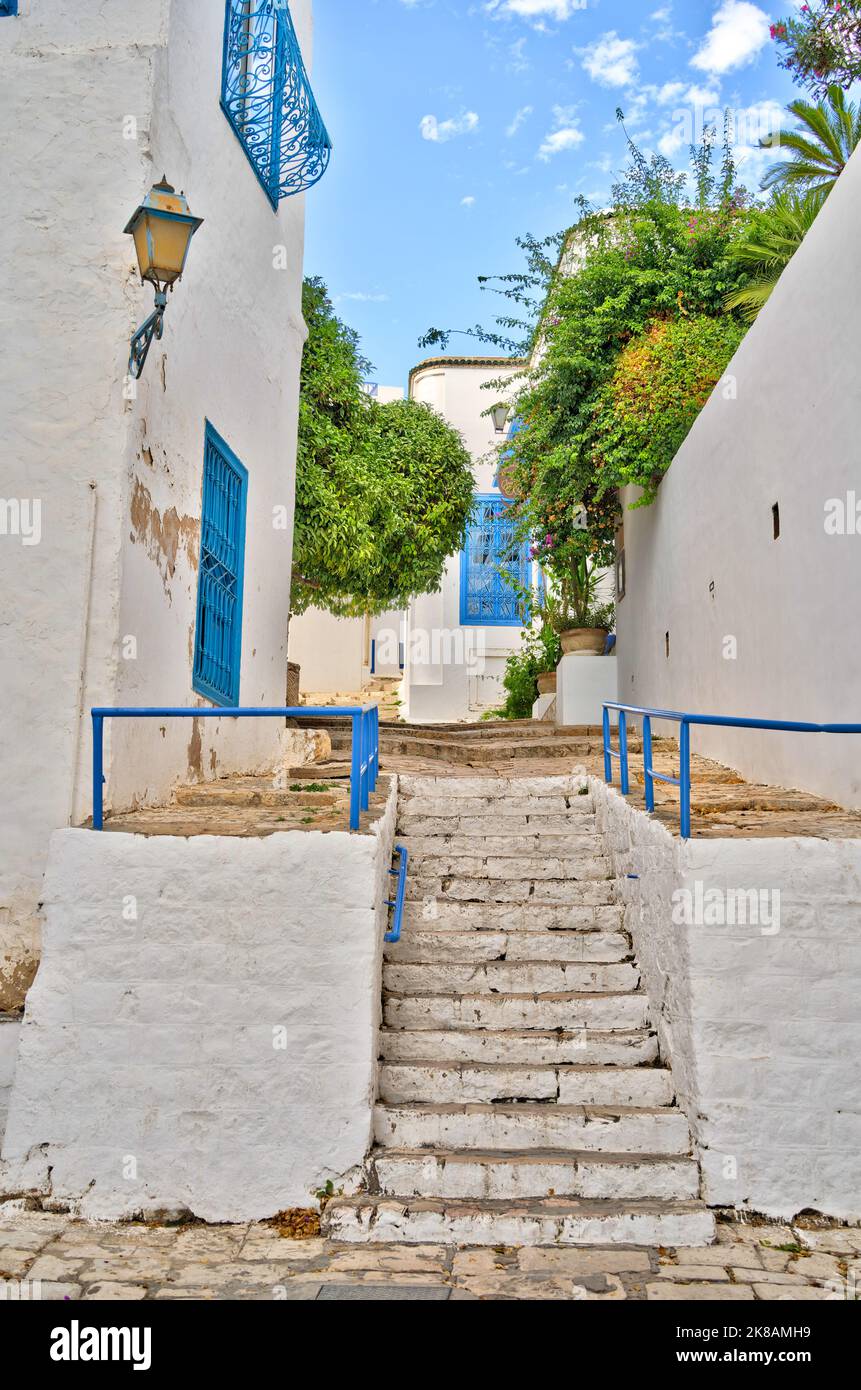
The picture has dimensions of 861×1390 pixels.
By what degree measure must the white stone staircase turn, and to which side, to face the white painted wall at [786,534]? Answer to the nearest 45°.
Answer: approximately 135° to its left

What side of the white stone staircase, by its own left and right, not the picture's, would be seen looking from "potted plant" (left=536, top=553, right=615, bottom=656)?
back

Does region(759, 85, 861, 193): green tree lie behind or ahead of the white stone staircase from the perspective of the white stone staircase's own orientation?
behind

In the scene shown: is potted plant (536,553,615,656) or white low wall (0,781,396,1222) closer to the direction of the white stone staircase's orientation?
the white low wall

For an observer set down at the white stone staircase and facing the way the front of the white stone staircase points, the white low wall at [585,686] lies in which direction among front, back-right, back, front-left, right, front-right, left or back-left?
back

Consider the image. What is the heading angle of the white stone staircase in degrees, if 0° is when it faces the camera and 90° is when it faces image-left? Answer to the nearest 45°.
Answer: approximately 0°

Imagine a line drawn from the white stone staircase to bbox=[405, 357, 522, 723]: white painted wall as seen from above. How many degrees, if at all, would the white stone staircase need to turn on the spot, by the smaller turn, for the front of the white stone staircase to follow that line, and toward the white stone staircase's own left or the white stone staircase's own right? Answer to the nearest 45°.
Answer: approximately 180°

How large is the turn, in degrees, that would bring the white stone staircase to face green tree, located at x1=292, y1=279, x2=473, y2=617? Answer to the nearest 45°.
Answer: approximately 180°
